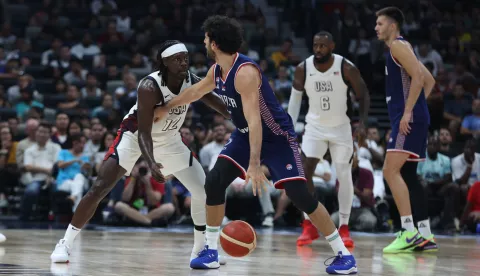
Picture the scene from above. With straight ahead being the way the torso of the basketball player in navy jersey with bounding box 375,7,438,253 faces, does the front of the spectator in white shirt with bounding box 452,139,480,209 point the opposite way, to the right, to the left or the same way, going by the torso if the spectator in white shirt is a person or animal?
to the left

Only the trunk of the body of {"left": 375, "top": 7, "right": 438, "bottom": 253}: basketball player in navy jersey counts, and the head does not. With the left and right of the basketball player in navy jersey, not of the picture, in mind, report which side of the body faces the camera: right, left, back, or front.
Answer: left

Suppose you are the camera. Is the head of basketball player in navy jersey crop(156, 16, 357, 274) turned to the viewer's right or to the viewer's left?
to the viewer's left

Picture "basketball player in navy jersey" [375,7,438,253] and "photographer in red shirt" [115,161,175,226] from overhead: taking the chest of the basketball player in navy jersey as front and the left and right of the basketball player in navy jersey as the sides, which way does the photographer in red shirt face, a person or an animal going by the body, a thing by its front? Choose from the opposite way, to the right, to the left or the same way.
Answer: to the left

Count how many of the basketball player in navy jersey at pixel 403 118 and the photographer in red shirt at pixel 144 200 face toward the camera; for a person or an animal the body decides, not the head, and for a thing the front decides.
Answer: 1

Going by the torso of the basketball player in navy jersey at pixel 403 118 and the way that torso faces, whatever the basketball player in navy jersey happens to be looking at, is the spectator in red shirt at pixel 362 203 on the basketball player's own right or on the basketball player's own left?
on the basketball player's own right

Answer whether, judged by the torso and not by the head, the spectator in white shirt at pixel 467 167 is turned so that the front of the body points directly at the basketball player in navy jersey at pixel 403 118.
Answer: yes
